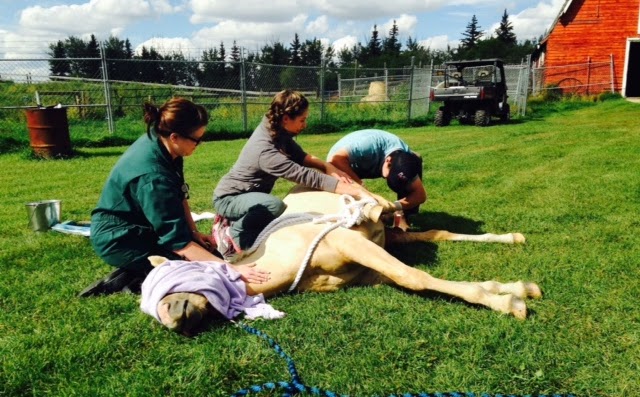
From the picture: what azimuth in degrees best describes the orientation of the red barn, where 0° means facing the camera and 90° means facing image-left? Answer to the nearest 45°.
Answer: approximately 0°

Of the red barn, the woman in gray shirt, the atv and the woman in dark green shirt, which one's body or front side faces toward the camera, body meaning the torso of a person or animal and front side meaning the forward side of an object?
the red barn

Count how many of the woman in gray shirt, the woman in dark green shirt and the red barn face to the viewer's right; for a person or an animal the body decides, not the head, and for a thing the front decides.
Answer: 2

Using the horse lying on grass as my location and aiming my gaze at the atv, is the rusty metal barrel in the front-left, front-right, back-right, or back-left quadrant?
front-left

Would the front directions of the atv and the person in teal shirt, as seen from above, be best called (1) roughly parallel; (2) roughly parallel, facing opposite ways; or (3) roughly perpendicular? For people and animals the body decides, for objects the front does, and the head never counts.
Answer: roughly perpendicular

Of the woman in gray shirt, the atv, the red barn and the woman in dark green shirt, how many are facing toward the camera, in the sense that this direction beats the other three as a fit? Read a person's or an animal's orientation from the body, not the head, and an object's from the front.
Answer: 1

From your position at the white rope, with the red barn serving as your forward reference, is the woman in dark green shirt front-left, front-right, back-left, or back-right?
back-left

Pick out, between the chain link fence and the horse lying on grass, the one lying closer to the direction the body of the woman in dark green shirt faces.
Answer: the horse lying on grass

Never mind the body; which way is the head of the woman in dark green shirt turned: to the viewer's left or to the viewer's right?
to the viewer's right

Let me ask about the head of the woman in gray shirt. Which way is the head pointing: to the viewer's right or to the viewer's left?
to the viewer's right

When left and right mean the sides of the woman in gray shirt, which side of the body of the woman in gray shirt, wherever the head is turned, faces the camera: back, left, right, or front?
right

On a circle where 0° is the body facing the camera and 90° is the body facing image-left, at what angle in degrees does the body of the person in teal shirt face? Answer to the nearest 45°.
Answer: approximately 315°
